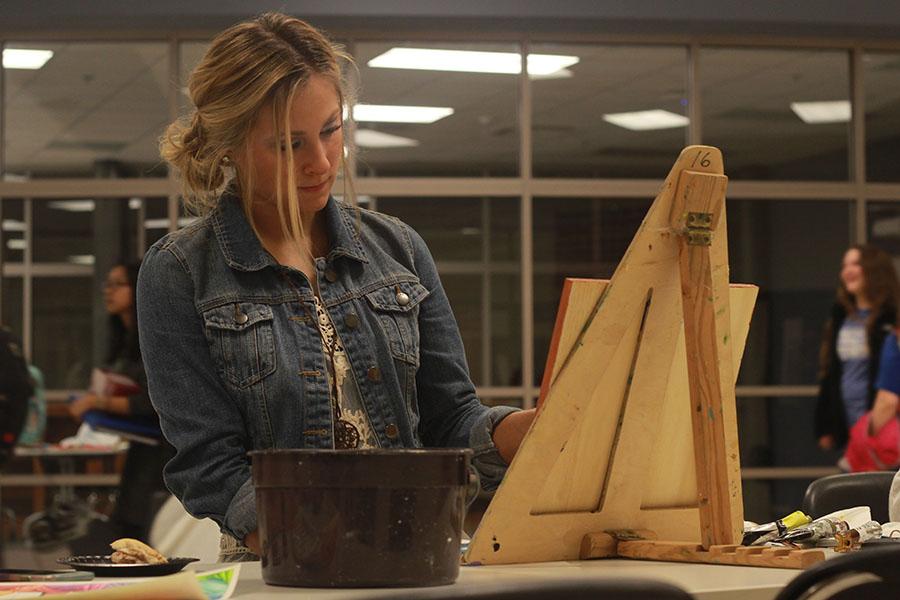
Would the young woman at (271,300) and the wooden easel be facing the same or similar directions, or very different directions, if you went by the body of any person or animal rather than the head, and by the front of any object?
very different directions

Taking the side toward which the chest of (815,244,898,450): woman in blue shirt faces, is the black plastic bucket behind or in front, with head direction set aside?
in front

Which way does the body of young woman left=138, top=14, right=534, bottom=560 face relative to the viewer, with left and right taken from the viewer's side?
facing the viewer and to the right of the viewer

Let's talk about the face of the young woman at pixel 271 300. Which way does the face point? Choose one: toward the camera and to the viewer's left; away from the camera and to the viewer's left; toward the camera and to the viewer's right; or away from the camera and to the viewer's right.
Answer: toward the camera and to the viewer's right

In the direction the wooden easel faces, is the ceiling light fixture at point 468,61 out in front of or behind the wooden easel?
in front

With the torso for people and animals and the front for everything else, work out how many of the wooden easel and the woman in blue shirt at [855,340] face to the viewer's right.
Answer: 0

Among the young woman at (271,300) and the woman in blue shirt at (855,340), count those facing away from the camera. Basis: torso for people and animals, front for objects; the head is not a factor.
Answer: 0

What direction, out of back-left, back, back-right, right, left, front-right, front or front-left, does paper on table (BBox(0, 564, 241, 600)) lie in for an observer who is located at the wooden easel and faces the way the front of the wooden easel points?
left
